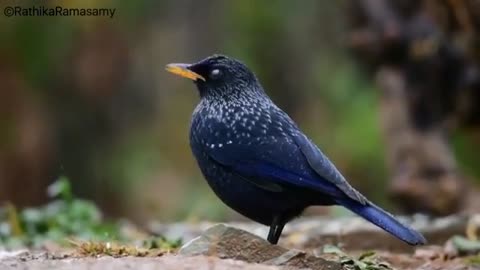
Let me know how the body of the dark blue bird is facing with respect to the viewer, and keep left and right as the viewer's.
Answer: facing to the left of the viewer
